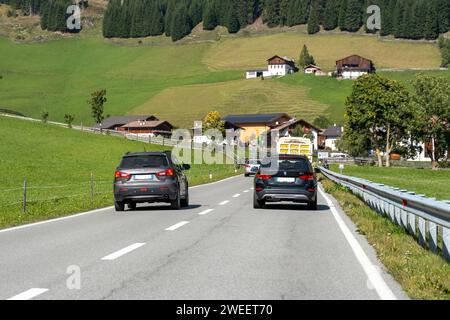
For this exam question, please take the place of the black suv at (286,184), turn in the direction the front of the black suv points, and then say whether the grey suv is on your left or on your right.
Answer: on your left

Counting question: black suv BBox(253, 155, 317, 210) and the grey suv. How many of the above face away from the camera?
2

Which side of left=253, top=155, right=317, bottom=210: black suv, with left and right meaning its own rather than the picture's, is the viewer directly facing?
back

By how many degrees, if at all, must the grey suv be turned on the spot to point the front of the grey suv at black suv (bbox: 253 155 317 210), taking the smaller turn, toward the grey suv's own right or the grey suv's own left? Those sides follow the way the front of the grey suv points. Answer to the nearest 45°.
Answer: approximately 90° to the grey suv's own right

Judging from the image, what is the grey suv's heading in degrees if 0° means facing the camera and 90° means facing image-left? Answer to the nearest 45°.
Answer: approximately 180°
